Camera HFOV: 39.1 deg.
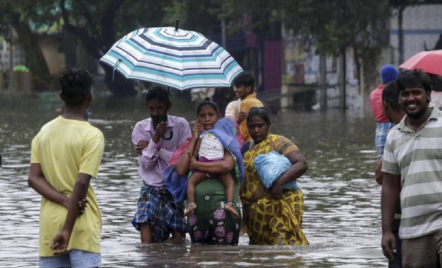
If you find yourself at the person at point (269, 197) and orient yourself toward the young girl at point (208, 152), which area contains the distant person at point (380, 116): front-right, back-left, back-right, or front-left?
back-right

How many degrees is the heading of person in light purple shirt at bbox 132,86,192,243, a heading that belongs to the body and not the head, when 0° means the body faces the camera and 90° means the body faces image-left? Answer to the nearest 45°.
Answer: approximately 0°

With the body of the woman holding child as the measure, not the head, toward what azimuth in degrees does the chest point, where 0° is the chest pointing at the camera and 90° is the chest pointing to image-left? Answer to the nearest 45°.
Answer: approximately 0°

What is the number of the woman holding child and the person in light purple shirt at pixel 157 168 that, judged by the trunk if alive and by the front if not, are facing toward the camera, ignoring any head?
2

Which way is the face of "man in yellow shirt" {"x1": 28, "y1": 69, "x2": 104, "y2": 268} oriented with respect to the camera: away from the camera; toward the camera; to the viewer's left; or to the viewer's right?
away from the camera

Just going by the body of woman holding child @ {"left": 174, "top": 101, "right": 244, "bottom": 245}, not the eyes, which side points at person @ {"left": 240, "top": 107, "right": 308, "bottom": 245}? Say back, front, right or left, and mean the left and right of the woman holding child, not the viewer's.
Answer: left

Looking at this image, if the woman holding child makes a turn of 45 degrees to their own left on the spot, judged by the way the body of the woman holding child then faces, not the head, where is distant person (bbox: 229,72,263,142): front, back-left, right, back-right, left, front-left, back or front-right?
back-left

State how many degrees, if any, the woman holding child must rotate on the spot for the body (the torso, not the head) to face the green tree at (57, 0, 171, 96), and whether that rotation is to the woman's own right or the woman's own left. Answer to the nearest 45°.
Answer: approximately 180°

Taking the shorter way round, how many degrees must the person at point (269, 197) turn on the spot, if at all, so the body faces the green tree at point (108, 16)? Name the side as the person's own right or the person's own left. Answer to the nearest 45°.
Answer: approximately 135° to the person's own right
